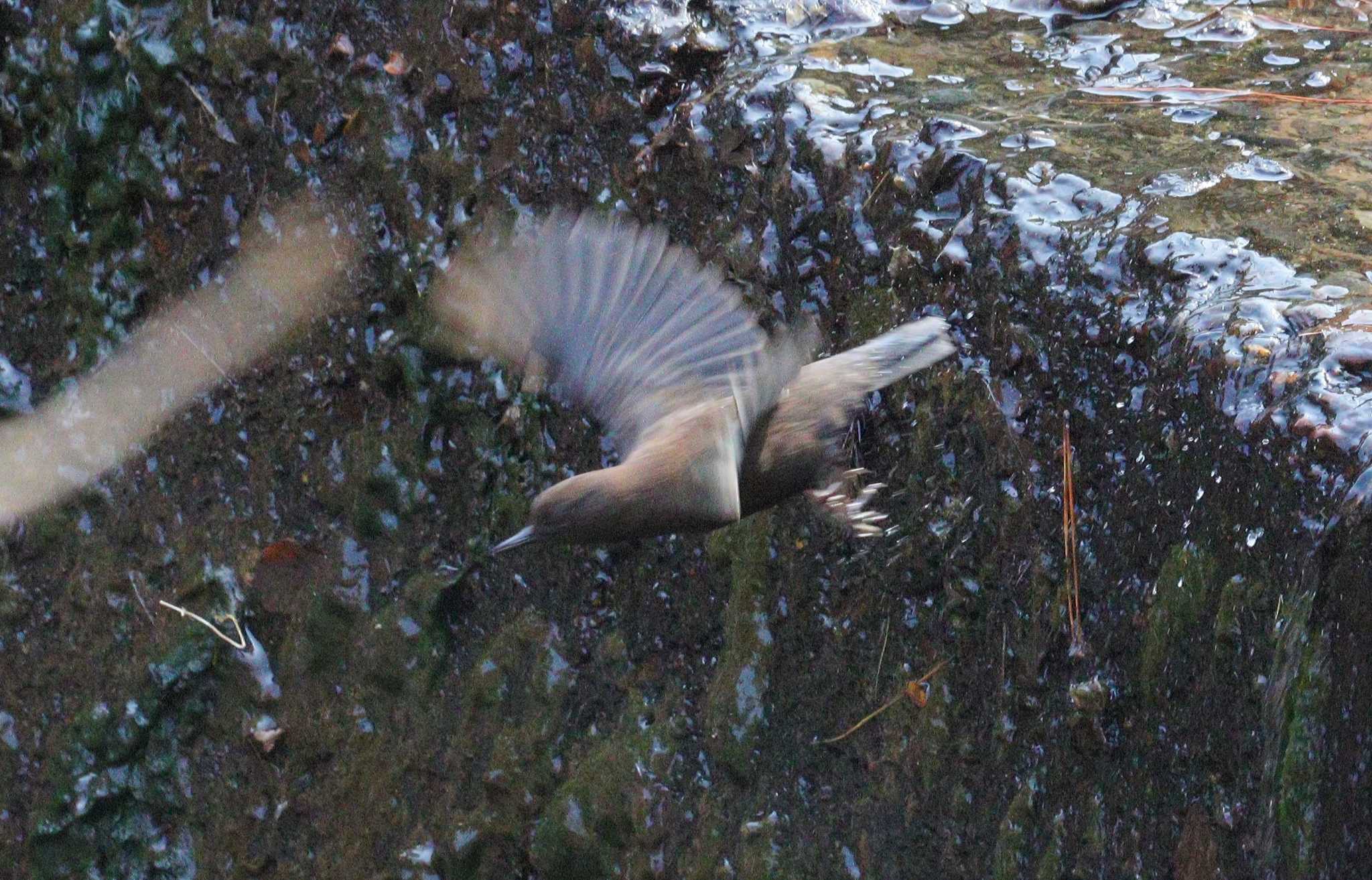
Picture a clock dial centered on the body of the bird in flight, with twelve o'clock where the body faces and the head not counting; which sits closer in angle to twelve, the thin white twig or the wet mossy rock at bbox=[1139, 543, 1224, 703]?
the thin white twig

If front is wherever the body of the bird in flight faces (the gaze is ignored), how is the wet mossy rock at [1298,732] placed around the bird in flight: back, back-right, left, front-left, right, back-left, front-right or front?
back-left

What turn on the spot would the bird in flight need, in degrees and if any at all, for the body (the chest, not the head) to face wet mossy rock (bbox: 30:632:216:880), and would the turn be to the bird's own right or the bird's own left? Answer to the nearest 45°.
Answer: approximately 45° to the bird's own right

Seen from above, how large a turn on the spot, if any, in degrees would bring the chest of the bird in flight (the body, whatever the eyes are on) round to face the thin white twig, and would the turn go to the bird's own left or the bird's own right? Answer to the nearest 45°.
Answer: approximately 45° to the bird's own right

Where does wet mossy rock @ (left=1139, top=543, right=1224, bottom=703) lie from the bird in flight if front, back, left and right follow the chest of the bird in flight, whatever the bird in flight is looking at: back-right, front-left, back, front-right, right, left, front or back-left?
back-left

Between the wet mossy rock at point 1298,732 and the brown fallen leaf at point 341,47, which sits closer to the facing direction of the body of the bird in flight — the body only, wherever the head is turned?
the brown fallen leaf

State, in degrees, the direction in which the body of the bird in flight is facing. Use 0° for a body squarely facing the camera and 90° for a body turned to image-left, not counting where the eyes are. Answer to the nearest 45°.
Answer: approximately 90°
